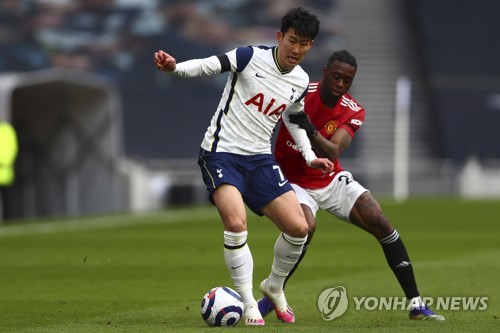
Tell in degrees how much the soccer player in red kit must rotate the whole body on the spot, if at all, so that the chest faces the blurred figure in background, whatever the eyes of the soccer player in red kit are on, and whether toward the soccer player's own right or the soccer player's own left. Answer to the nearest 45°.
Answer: approximately 135° to the soccer player's own right

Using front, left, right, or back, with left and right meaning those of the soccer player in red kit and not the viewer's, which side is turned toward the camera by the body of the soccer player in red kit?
front

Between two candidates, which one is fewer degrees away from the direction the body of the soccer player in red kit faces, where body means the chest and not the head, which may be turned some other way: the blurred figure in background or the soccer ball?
the soccer ball

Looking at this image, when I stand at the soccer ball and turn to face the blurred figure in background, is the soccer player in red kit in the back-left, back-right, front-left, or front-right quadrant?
front-right

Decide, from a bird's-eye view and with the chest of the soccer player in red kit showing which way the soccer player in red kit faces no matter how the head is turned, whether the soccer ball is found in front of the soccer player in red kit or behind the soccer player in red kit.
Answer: in front

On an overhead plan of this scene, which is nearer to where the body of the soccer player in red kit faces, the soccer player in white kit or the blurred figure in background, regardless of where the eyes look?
the soccer player in white kit
